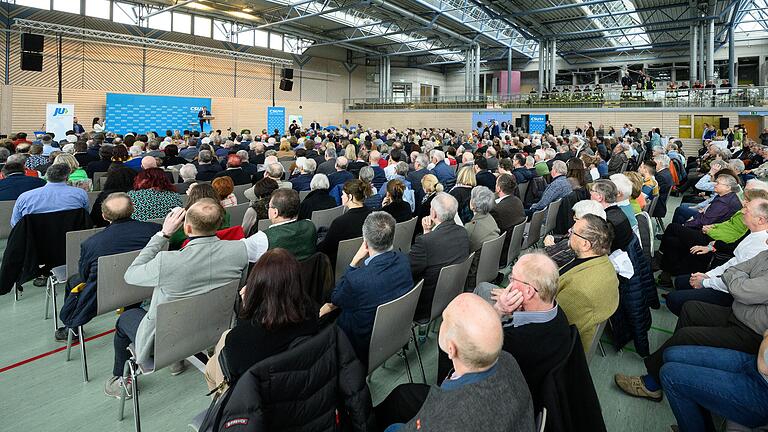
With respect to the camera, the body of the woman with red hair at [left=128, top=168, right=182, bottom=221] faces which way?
away from the camera

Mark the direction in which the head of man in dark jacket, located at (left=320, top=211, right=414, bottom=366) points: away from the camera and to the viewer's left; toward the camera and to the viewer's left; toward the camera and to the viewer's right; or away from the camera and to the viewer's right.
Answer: away from the camera and to the viewer's left

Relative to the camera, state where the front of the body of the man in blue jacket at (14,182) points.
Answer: away from the camera

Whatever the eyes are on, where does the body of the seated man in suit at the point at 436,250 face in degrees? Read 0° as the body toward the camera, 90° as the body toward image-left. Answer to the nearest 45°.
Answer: approximately 135°

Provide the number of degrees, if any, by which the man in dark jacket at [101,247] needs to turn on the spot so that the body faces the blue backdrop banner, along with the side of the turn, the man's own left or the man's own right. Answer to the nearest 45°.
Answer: approximately 45° to the man's own right

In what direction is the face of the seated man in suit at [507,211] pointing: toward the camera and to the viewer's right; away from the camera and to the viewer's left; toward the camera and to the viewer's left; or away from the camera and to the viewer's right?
away from the camera and to the viewer's left

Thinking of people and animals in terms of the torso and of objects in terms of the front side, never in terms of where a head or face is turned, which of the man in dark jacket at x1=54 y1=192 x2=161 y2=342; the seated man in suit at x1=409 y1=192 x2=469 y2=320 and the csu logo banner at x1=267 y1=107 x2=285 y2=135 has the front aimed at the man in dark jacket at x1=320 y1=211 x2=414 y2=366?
the csu logo banner

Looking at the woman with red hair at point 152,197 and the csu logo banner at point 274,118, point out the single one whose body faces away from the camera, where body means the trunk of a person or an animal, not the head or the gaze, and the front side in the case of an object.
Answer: the woman with red hair

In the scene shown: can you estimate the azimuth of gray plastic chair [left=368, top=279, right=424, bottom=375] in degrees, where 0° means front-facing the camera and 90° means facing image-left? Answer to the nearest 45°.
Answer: approximately 135°

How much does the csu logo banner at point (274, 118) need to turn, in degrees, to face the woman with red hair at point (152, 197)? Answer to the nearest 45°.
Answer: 0° — it already faces them

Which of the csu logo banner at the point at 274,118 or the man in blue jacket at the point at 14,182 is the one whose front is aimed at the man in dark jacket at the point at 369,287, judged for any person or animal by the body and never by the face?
the csu logo banner

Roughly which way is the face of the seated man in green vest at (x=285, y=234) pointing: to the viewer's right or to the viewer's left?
to the viewer's left
